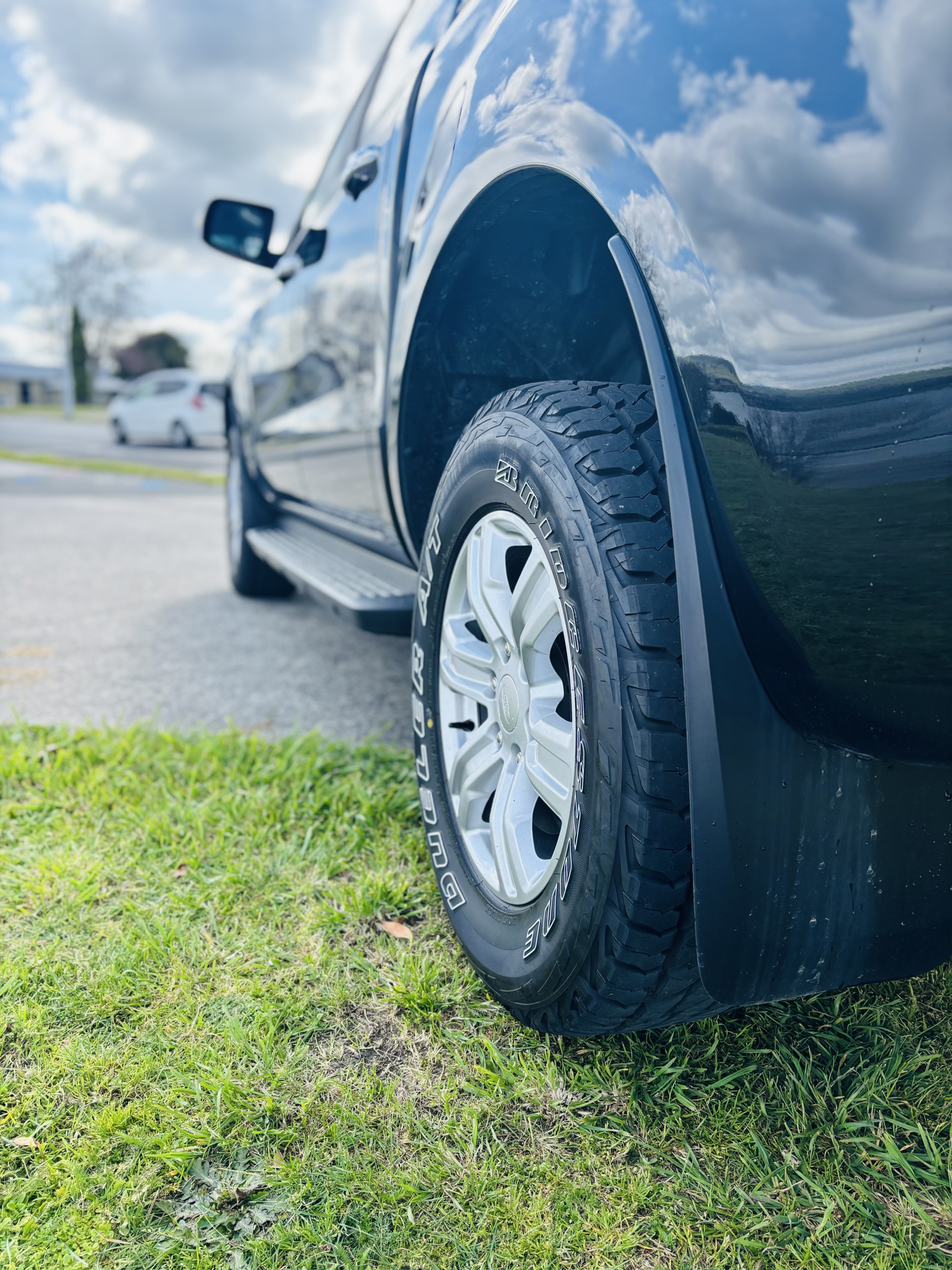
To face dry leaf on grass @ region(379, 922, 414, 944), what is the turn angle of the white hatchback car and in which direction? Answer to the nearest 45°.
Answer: approximately 135° to its left

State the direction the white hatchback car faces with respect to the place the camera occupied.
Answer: facing away from the viewer and to the left of the viewer

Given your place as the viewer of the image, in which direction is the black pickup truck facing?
facing away from the viewer and to the left of the viewer

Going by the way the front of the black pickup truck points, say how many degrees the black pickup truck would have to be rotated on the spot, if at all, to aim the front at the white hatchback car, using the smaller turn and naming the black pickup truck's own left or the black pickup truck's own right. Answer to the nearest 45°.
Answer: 0° — it already faces it

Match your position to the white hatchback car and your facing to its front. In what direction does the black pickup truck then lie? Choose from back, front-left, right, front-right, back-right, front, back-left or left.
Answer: back-left
